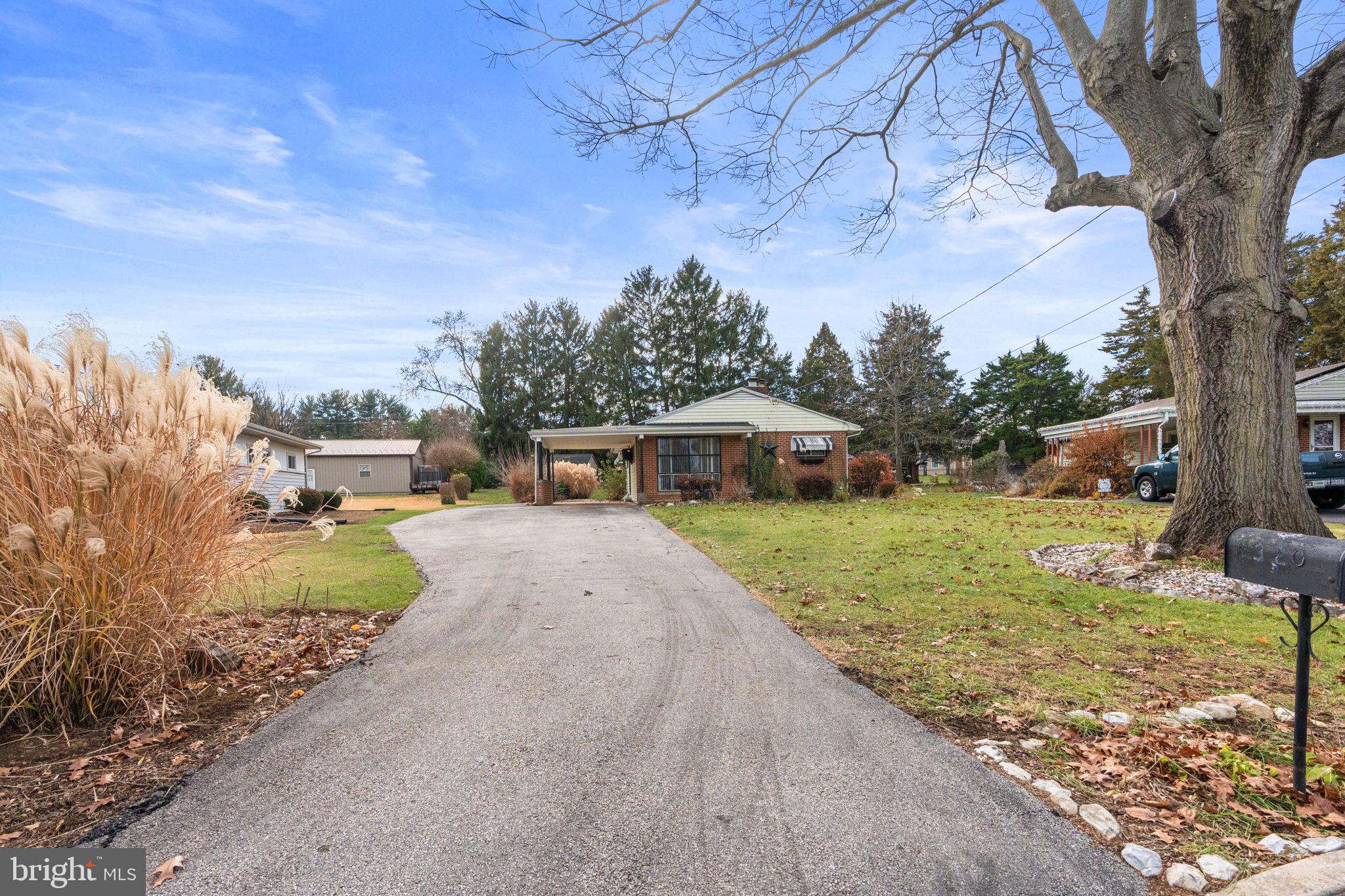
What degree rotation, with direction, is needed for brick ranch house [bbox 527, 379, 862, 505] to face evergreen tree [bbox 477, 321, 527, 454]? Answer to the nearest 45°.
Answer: approximately 135° to its right

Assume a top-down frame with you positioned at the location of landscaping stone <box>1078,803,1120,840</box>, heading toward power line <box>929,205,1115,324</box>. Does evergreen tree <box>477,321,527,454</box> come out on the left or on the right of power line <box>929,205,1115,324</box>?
left

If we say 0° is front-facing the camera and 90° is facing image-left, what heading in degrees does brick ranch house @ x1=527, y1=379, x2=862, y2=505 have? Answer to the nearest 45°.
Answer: approximately 0°

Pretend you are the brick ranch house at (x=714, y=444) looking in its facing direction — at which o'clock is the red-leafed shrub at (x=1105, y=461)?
The red-leafed shrub is roughly at 9 o'clock from the brick ranch house.

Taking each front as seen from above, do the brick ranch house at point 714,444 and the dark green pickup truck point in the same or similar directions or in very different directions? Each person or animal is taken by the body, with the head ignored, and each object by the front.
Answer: very different directions

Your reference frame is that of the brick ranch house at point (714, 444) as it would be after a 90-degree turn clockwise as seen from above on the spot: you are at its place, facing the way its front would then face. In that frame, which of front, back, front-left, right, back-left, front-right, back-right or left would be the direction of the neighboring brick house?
back

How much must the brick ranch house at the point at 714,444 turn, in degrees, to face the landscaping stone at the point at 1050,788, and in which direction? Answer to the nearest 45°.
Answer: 0° — it already faces it

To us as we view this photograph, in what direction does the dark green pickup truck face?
facing away from the viewer and to the left of the viewer

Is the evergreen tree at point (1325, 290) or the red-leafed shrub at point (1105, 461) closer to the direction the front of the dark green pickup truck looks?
the red-leafed shrub

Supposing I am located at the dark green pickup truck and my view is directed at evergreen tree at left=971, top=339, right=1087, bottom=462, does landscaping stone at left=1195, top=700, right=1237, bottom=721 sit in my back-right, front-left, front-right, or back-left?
back-left

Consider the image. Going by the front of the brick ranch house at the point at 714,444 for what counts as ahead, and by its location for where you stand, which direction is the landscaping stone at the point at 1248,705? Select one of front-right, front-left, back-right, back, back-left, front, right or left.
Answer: front

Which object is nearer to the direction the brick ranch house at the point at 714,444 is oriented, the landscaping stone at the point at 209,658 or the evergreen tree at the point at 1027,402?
the landscaping stone

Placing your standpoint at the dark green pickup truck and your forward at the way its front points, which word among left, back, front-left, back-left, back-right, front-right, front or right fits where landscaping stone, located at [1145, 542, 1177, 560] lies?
back-left

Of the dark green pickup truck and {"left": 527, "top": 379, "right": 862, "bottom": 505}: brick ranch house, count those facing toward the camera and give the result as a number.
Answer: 1

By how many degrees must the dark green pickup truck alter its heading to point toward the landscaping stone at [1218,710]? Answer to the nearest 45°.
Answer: approximately 135° to its left
